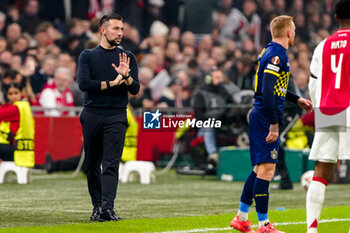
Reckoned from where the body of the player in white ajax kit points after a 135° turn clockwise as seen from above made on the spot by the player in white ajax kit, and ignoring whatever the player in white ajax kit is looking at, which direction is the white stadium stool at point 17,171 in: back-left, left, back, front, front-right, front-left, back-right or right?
back

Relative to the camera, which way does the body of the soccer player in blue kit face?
to the viewer's right

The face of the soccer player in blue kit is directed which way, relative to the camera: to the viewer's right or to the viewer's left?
to the viewer's right

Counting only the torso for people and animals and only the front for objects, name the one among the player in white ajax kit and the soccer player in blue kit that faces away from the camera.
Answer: the player in white ajax kit

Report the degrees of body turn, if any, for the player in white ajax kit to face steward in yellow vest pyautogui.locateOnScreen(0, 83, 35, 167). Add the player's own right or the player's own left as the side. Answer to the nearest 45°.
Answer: approximately 45° to the player's own left

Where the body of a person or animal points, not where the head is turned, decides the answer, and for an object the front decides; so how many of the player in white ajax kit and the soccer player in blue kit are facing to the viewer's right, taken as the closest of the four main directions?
1

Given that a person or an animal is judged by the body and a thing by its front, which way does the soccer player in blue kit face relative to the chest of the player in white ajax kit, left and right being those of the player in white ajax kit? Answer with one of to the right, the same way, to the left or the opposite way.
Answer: to the right

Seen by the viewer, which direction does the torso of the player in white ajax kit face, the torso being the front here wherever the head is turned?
away from the camera

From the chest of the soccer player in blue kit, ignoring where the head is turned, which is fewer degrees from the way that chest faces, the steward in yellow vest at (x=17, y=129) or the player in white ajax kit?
the player in white ajax kit

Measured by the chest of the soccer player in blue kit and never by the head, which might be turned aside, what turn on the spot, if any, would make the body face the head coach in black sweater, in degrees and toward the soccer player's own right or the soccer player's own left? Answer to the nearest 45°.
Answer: approximately 180°
